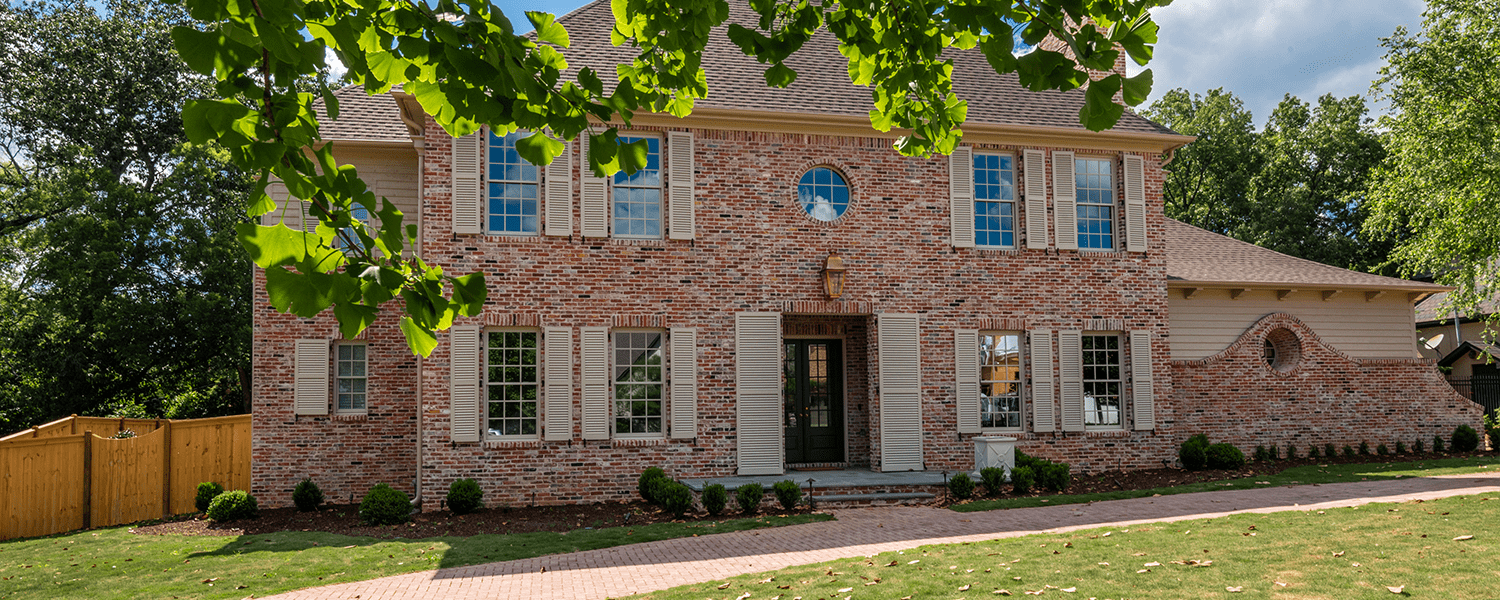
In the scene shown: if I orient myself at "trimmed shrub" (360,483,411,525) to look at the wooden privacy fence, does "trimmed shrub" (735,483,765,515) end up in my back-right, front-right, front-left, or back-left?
back-right

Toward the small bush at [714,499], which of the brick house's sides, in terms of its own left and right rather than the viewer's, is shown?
front

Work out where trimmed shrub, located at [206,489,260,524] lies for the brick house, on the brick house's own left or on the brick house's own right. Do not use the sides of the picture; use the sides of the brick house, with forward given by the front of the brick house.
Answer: on the brick house's own right

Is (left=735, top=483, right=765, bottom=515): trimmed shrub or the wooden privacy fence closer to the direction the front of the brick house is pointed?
the trimmed shrub

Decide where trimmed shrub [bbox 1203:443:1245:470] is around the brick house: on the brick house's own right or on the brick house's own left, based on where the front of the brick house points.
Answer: on the brick house's own left

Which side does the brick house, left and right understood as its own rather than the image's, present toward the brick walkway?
front

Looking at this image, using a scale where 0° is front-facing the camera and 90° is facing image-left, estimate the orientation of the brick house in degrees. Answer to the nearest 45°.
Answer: approximately 0°

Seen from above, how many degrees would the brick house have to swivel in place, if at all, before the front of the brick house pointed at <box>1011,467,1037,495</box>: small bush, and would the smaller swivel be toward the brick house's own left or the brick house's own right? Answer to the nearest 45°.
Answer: approximately 90° to the brick house's own left

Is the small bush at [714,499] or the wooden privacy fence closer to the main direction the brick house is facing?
the small bush

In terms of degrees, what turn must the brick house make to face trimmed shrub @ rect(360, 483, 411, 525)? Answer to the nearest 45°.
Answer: approximately 45° to its right

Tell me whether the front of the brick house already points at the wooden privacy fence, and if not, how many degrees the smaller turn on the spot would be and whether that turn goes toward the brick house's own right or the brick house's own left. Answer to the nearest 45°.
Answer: approximately 90° to the brick house's own right

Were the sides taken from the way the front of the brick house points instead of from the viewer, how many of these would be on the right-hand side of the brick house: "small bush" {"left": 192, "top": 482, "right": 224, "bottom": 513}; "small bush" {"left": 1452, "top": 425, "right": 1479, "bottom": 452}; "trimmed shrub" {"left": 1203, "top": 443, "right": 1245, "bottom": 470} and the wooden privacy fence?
2

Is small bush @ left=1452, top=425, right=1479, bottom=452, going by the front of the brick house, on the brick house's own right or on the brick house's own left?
on the brick house's own left
